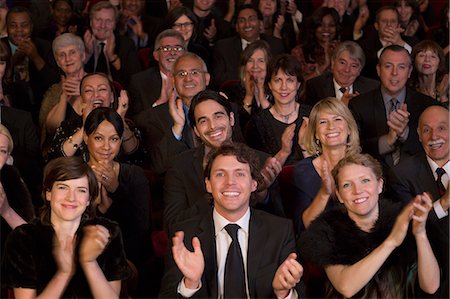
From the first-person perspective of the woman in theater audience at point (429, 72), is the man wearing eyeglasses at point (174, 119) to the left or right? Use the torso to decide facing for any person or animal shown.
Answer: on their right

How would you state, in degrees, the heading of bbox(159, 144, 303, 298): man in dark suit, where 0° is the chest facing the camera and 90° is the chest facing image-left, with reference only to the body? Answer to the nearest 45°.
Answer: approximately 0°

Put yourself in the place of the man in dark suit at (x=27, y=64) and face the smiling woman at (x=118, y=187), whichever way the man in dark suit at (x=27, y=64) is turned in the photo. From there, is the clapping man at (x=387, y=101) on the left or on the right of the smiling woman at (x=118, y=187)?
left

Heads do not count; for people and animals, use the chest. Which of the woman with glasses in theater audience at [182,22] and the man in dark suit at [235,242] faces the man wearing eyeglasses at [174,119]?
the woman with glasses in theater audience

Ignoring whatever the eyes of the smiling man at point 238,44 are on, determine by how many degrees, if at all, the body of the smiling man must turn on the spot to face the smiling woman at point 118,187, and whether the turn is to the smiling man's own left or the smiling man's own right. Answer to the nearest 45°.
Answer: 0° — they already face them
